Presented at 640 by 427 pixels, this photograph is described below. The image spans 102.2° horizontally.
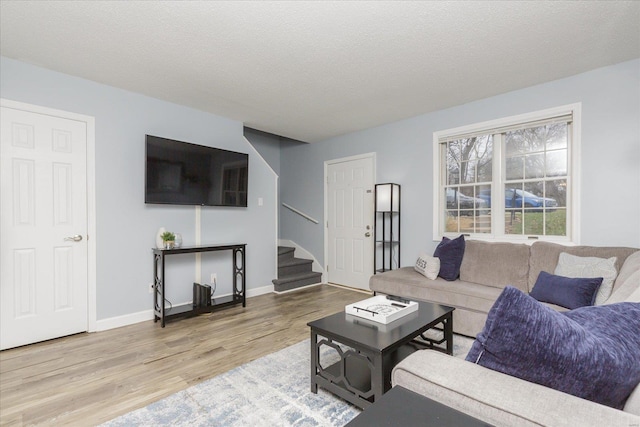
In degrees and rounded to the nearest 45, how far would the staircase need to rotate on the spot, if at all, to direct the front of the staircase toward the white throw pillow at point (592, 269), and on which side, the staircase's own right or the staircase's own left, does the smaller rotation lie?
0° — it already faces it

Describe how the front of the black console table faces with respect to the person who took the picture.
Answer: facing the viewer and to the right of the viewer

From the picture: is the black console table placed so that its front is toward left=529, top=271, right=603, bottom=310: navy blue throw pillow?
yes

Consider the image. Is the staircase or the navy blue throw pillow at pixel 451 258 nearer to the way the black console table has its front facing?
the navy blue throw pillow

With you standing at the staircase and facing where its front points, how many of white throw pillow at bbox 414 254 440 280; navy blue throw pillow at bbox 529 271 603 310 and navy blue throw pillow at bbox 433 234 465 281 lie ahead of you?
3

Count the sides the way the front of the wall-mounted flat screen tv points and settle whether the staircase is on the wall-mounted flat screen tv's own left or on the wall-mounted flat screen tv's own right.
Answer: on the wall-mounted flat screen tv's own left

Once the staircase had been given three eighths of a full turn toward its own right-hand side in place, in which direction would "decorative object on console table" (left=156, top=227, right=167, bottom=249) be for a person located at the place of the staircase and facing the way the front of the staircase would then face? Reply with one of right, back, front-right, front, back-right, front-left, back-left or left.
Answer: front-left

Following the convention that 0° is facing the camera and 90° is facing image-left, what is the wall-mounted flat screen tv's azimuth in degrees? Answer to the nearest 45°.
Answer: approximately 315°

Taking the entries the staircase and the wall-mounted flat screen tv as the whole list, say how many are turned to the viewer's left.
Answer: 0

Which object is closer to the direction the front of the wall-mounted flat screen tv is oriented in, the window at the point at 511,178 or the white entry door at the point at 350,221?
the window
